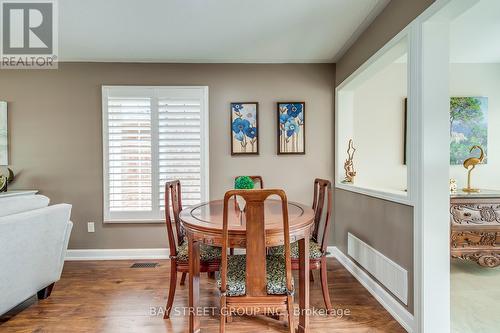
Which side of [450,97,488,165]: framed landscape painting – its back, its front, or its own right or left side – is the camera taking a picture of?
front

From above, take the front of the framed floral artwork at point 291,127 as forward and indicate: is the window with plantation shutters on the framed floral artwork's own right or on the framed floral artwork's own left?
on the framed floral artwork's own right

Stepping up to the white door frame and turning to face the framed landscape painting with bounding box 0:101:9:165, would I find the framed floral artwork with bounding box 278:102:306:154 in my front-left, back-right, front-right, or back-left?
front-right

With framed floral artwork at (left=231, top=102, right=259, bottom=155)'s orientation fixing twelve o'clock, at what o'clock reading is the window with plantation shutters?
The window with plantation shutters is roughly at 3 o'clock from the framed floral artwork.

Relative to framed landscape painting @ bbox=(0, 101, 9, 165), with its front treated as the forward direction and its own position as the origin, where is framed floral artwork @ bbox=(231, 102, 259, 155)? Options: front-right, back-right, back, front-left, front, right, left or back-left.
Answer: front-left

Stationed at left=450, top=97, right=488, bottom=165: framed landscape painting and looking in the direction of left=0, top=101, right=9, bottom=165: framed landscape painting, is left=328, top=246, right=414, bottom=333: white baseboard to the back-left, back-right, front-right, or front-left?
front-left

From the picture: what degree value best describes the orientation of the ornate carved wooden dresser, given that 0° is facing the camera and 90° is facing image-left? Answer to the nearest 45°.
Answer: approximately 0°

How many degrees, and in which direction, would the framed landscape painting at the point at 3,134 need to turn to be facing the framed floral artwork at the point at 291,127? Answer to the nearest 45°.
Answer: approximately 45° to its left

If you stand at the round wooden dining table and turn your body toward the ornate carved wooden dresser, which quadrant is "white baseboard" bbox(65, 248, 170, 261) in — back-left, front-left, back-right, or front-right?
back-left

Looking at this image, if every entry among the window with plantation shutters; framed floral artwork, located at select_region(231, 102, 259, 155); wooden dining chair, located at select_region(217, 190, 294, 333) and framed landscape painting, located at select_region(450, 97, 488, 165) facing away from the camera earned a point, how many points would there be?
1

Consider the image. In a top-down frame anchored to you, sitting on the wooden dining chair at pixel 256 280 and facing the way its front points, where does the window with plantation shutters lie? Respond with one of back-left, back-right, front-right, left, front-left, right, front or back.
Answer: front-left

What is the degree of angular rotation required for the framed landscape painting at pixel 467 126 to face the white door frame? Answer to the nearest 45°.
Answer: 0° — it already faces it

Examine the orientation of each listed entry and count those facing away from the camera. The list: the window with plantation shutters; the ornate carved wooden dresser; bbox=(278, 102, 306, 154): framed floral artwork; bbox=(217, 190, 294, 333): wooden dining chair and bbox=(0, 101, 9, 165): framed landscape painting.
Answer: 1

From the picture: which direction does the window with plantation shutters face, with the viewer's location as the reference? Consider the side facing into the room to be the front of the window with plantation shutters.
facing the viewer

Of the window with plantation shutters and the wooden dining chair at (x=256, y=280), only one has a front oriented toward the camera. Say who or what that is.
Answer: the window with plantation shutters

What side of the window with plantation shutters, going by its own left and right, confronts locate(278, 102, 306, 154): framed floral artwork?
left

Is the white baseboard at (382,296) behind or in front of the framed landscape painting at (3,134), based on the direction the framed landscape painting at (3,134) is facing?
in front

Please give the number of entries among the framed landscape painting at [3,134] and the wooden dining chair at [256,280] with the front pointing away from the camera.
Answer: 1

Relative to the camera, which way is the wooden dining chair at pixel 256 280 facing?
away from the camera
